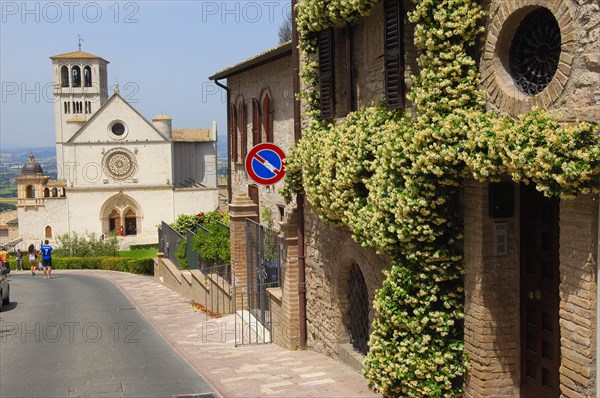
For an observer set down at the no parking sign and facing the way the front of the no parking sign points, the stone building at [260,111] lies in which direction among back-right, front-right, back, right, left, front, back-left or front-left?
back

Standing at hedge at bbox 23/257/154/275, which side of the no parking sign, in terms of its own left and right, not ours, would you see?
back

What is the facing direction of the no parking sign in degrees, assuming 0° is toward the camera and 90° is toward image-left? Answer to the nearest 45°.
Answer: approximately 0°

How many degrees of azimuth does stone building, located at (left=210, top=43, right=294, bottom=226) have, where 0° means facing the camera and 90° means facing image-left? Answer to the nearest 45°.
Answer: approximately 45°

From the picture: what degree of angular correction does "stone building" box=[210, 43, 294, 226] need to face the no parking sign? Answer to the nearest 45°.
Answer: approximately 45° to its left
